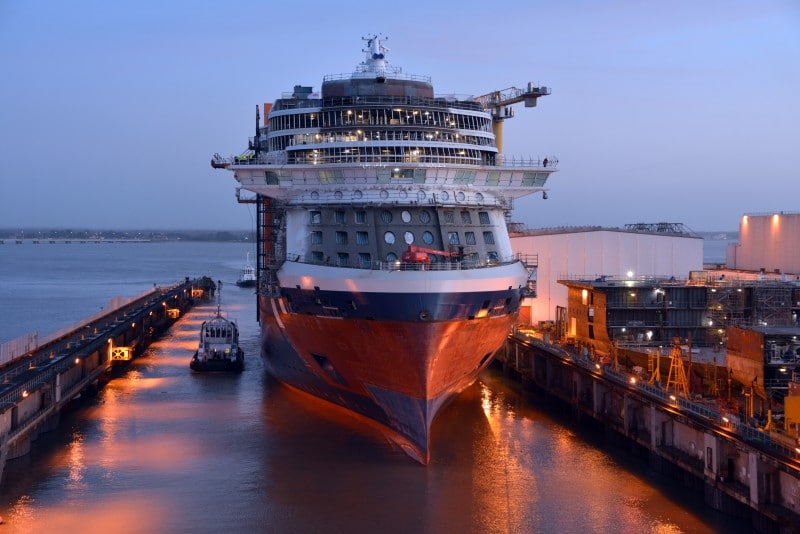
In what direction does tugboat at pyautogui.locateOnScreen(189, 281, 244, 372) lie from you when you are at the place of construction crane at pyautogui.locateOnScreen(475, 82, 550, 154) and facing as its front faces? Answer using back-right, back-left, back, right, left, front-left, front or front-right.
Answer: back-right

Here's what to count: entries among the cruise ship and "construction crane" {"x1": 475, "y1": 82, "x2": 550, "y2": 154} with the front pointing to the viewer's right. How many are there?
1

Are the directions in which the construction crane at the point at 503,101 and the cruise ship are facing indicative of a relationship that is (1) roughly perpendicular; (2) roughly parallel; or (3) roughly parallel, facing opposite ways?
roughly perpendicular

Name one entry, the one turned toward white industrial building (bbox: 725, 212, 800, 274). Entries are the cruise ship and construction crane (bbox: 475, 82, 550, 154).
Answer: the construction crane

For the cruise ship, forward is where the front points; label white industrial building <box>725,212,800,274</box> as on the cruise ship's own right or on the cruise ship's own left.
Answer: on the cruise ship's own left

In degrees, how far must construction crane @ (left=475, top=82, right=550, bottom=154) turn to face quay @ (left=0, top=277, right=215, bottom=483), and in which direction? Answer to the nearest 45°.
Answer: approximately 135° to its right

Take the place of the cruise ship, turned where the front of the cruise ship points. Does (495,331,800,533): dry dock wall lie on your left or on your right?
on your left

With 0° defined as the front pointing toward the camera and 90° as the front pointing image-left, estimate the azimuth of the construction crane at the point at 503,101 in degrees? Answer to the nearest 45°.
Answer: approximately 270°

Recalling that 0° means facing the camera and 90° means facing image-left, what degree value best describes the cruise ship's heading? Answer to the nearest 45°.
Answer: approximately 0°

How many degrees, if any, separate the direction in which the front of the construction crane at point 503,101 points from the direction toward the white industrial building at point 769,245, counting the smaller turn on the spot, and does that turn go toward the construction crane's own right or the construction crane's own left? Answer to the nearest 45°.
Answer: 0° — it already faces it

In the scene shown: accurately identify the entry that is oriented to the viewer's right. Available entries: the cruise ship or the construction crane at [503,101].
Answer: the construction crane
